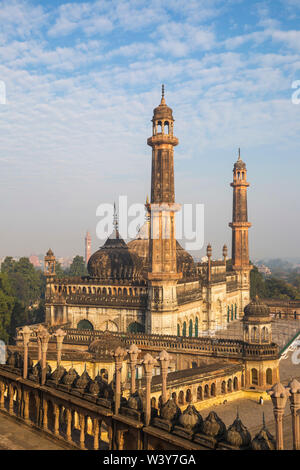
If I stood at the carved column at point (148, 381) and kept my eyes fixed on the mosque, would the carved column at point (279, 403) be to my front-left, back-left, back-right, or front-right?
back-right

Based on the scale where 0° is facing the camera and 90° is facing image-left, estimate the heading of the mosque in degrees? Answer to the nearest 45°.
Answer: approximately 315°

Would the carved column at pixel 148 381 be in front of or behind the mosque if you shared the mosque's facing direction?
in front

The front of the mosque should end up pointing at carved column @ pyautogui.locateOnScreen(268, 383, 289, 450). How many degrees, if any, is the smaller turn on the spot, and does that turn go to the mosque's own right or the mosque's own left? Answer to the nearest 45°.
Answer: approximately 45° to the mosque's own right

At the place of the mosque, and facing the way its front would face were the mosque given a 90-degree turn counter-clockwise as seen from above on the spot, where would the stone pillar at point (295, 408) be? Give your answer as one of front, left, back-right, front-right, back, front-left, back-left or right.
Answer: back-right
